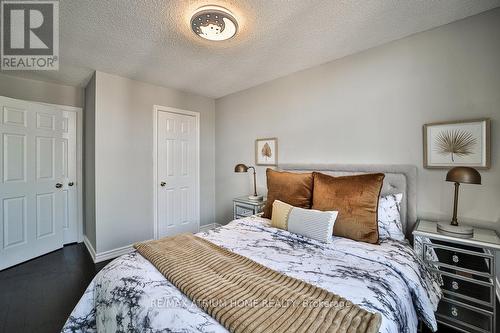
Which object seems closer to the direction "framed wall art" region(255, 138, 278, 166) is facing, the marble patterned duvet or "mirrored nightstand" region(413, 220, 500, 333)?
the marble patterned duvet

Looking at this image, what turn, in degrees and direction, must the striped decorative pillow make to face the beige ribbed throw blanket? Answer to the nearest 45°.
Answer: approximately 45° to its left

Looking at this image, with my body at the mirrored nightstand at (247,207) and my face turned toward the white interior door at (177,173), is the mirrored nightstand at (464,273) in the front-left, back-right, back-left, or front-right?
back-left

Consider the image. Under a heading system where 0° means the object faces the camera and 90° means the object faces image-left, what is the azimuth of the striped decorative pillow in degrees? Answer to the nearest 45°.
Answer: approximately 45°

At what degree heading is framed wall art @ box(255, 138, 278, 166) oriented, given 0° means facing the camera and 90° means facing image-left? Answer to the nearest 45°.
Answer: approximately 45°

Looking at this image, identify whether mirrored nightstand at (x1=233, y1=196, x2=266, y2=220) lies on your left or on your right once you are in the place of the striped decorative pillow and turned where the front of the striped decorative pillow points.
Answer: on your right

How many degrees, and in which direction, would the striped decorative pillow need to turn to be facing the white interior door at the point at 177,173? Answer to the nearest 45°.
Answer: approximately 90° to its right

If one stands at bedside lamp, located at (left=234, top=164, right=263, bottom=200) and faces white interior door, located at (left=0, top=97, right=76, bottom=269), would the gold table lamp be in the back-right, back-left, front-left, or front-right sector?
back-left

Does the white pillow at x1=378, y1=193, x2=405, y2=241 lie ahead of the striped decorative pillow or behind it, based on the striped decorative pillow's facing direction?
behind

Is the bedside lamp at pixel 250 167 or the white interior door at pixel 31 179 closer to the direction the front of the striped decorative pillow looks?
the white interior door

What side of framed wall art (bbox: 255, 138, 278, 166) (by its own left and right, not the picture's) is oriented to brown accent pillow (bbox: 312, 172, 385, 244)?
left

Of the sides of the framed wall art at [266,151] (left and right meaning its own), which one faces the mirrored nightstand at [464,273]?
left
